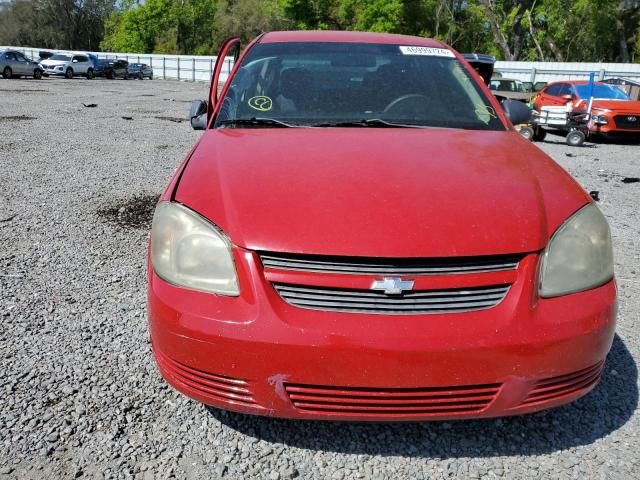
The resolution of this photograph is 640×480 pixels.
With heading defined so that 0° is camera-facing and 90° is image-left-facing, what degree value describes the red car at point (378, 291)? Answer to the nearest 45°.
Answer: approximately 0°

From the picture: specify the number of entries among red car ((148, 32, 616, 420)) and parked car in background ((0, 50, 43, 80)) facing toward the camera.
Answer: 1

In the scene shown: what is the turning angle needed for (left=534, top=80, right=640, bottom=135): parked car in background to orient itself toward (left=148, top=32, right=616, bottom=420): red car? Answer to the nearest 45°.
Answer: approximately 45° to its right

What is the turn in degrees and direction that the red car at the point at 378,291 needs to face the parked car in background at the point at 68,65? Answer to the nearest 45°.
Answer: approximately 135° to its right

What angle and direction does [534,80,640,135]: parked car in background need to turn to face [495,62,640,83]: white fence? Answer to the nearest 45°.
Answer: approximately 135° to its left

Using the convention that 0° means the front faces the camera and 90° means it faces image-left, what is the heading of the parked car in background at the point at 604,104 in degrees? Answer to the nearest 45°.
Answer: approximately 315°

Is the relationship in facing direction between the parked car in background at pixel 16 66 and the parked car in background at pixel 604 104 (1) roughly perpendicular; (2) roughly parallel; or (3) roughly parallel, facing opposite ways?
roughly perpendicular
